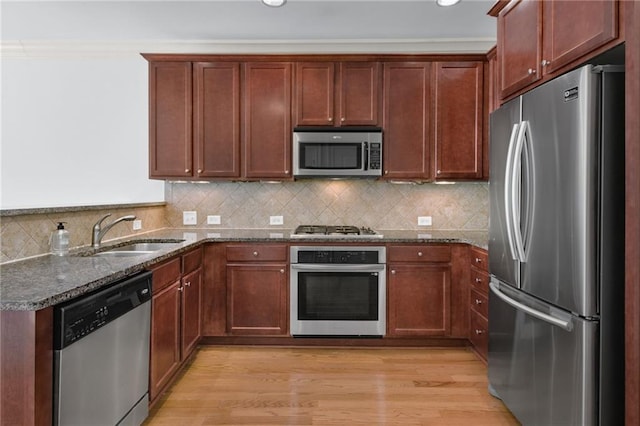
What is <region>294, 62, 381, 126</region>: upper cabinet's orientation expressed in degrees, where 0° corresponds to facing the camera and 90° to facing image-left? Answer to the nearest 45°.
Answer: approximately 0°

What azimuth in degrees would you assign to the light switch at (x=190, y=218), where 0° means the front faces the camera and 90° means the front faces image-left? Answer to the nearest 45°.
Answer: approximately 0°

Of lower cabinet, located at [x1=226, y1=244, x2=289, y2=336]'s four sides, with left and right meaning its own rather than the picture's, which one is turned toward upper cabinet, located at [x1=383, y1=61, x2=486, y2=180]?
left

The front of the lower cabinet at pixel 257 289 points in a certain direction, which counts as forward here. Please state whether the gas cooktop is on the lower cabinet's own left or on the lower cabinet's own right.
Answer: on the lower cabinet's own left

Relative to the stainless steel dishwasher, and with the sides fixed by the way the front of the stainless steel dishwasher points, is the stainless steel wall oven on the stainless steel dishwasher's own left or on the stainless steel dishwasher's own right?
on the stainless steel dishwasher's own left

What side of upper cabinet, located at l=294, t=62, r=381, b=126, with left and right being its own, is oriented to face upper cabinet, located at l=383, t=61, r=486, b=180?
left
